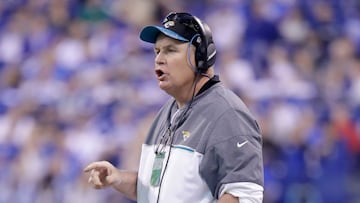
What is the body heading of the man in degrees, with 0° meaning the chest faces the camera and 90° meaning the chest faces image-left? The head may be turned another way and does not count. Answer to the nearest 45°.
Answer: approximately 45°
